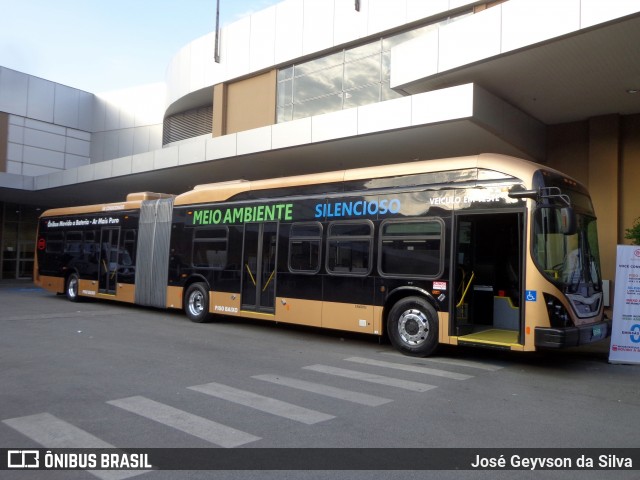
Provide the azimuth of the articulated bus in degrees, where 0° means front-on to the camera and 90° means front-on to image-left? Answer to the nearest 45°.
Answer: approximately 315°

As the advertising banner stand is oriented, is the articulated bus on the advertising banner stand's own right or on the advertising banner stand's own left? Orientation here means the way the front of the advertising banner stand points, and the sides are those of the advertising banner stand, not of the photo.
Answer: on the advertising banner stand's own right

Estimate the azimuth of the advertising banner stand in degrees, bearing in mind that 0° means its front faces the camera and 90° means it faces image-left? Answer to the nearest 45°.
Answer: approximately 0°

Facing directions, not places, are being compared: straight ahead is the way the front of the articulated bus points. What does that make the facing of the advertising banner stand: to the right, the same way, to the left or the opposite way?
to the right
